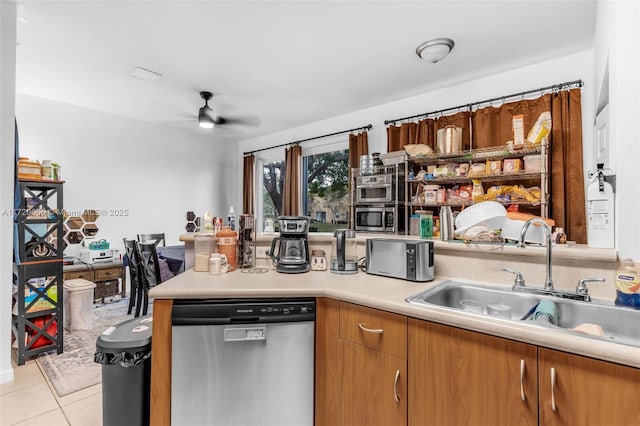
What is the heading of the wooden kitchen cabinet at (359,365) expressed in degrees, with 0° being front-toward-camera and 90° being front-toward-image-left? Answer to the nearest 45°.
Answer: approximately 45°

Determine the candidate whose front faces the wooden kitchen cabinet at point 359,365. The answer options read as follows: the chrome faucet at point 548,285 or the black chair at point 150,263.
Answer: the chrome faucet

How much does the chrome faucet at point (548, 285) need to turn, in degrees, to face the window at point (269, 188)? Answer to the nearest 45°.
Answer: approximately 90° to its right

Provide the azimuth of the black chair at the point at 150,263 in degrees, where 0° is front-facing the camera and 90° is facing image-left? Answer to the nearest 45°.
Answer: approximately 225°

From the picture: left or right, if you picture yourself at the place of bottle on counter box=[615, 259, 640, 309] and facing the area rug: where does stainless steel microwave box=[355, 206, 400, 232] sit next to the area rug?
right

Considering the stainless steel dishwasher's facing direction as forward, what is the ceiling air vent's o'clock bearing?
The ceiling air vent is roughly at 5 o'clock from the stainless steel dishwasher.

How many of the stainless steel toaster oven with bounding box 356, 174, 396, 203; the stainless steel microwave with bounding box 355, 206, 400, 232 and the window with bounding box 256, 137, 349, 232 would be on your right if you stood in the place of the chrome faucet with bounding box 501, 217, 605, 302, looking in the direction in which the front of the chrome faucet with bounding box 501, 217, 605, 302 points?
3

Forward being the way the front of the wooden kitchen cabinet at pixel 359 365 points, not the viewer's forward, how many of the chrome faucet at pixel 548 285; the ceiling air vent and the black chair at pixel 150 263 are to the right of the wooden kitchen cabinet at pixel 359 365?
2

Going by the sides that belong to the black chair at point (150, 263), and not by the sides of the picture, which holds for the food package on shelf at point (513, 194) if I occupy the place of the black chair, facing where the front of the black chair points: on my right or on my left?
on my right

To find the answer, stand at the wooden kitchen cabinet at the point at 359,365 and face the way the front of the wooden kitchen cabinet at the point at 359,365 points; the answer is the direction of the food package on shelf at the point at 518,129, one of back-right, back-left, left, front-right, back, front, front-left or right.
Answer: back

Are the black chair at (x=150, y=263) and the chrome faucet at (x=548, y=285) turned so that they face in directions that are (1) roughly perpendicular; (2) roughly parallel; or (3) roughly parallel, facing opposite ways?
roughly perpendicular

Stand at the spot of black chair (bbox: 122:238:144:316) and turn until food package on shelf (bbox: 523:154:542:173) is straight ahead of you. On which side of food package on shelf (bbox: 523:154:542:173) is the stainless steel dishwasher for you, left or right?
right

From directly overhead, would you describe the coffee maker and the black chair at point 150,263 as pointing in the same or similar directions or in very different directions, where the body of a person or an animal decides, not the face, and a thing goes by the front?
very different directions

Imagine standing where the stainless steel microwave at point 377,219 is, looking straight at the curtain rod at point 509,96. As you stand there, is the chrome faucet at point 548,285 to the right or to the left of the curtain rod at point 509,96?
right

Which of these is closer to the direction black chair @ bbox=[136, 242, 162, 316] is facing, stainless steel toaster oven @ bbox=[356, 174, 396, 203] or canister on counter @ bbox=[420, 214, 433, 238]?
the stainless steel toaster oven

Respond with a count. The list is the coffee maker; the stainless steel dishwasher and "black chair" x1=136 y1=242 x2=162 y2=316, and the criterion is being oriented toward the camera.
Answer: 2

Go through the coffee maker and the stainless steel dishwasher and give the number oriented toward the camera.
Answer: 2
